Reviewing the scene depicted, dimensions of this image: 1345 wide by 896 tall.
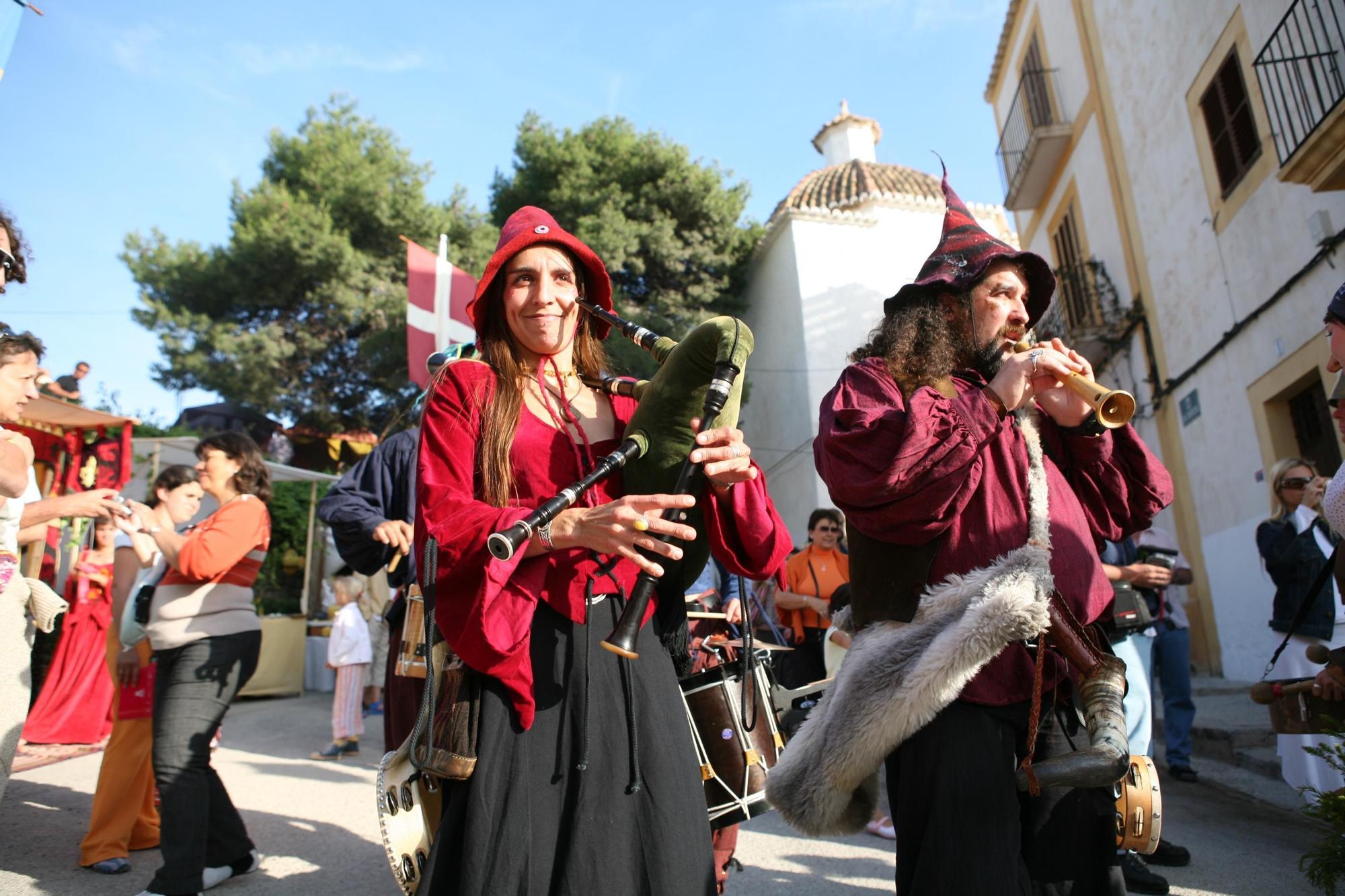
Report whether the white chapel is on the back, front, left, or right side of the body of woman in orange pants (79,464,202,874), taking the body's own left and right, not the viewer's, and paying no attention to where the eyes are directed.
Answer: left

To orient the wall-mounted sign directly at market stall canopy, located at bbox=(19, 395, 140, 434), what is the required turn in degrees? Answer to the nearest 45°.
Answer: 0° — it already faces it

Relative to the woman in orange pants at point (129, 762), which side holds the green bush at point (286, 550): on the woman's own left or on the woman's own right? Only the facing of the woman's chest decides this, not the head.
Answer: on the woman's own left

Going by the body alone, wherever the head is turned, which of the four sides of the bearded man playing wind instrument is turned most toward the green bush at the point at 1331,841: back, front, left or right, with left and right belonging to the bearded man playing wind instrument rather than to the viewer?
left

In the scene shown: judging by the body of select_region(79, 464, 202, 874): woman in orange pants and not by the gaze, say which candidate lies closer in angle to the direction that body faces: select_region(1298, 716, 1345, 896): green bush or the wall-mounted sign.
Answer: the green bush

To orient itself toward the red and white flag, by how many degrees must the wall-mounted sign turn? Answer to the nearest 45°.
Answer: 0° — it already faces it

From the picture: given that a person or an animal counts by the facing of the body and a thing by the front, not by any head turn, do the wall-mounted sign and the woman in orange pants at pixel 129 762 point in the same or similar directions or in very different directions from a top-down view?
very different directions
